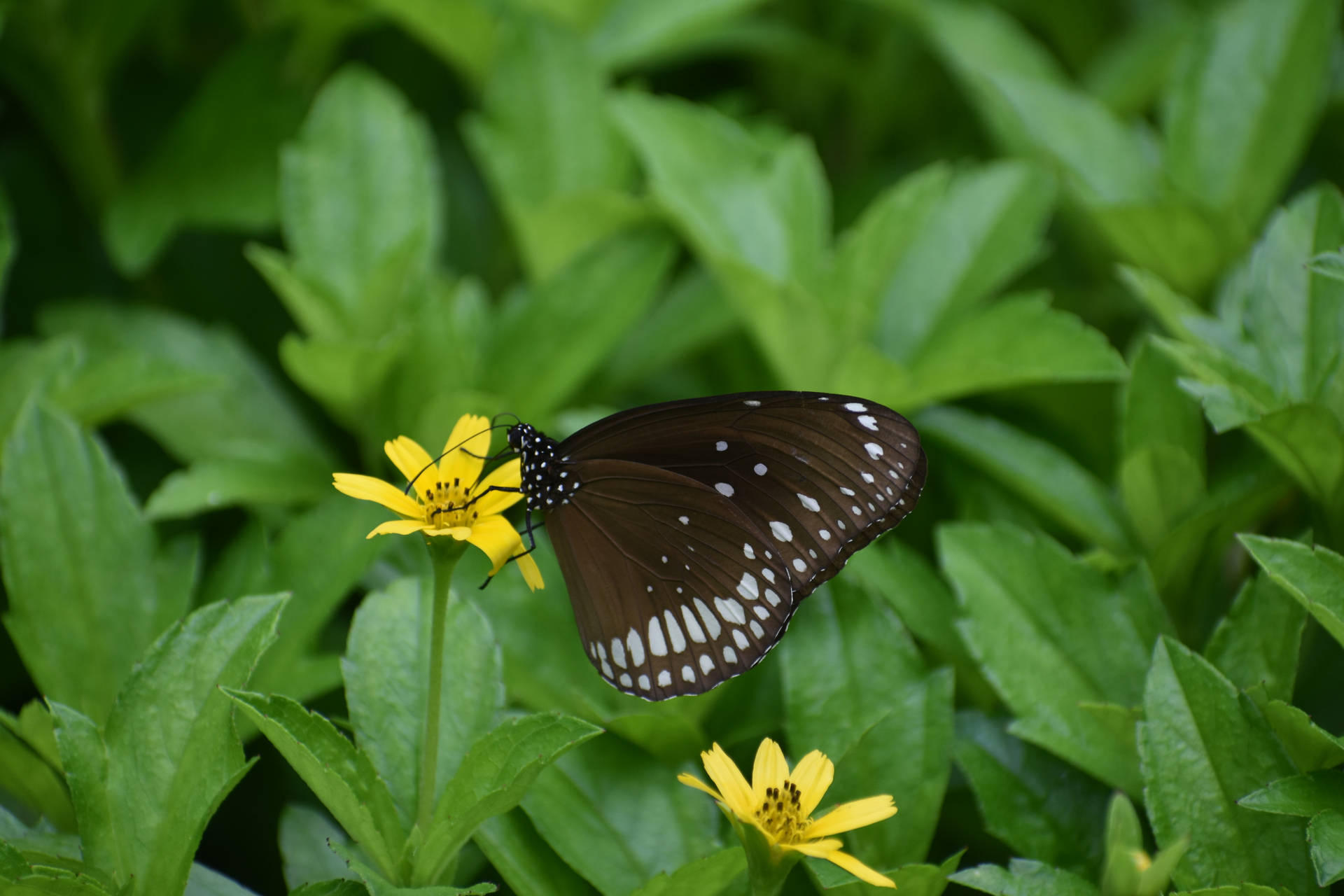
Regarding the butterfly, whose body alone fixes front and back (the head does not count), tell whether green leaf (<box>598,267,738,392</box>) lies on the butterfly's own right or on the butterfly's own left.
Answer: on the butterfly's own right

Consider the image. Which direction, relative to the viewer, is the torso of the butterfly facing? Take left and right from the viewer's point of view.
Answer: facing to the left of the viewer

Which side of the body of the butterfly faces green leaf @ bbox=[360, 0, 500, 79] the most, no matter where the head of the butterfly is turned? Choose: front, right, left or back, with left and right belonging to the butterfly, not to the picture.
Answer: right
